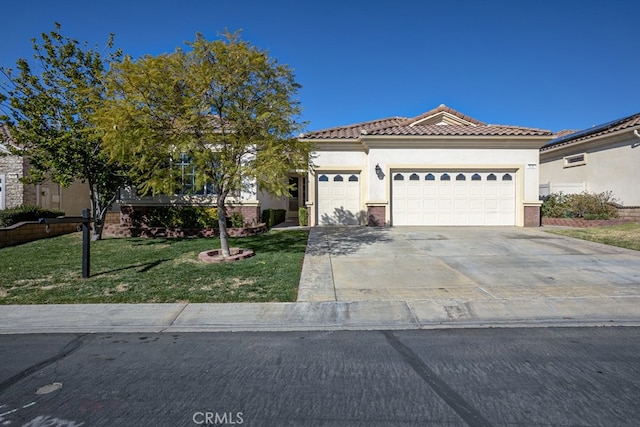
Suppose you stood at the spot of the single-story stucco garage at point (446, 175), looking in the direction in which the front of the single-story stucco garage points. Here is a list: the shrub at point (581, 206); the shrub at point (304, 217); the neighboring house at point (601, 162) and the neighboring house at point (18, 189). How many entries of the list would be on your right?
2

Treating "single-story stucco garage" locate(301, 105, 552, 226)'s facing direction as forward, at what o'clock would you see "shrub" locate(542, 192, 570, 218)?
The shrub is roughly at 8 o'clock from the single-story stucco garage.

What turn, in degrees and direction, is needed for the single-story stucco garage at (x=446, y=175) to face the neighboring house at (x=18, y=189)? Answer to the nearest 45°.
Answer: approximately 90° to its right

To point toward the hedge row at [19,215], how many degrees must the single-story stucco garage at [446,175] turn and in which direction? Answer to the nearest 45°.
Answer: approximately 45° to its right

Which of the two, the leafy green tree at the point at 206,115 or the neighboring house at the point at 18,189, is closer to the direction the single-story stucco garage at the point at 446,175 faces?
the leafy green tree

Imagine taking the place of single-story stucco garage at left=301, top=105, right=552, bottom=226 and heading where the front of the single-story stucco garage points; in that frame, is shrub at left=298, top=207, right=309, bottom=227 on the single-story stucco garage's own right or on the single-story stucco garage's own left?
on the single-story stucco garage's own right

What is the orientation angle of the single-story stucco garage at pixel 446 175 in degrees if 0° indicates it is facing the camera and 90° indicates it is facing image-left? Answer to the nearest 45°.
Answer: approximately 0°

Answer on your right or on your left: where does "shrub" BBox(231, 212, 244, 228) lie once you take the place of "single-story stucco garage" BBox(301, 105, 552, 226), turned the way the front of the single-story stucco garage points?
on your right

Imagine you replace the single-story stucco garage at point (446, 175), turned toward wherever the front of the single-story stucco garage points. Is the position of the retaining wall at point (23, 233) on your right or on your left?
on your right

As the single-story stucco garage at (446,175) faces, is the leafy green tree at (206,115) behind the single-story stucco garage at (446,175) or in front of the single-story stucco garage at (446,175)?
in front

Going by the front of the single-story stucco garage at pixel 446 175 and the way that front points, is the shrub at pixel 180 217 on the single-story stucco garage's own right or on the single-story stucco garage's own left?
on the single-story stucco garage's own right

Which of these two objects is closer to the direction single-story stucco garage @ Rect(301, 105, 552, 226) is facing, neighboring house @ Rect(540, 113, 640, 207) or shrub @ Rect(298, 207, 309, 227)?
the shrub
